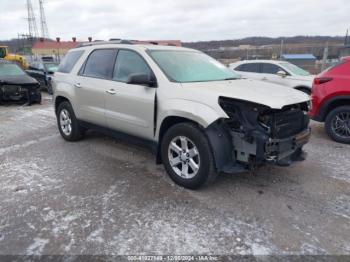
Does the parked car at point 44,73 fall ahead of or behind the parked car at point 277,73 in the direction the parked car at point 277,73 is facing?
behind

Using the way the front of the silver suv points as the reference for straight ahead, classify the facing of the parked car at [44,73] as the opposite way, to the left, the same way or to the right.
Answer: the same way

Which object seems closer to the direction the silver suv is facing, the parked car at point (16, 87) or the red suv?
the red suv

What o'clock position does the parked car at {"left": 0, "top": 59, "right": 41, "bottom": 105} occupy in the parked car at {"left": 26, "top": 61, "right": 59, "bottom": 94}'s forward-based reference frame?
the parked car at {"left": 0, "top": 59, "right": 41, "bottom": 105} is roughly at 2 o'clock from the parked car at {"left": 26, "top": 61, "right": 59, "bottom": 94}.

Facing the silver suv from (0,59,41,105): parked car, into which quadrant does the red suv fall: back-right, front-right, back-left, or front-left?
front-left

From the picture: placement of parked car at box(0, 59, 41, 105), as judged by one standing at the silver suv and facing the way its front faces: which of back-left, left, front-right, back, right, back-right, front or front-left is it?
back

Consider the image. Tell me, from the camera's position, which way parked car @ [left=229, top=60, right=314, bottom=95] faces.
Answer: facing the viewer and to the right of the viewer

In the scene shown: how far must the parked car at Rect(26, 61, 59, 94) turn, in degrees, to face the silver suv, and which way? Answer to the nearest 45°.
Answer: approximately 45° to its right
